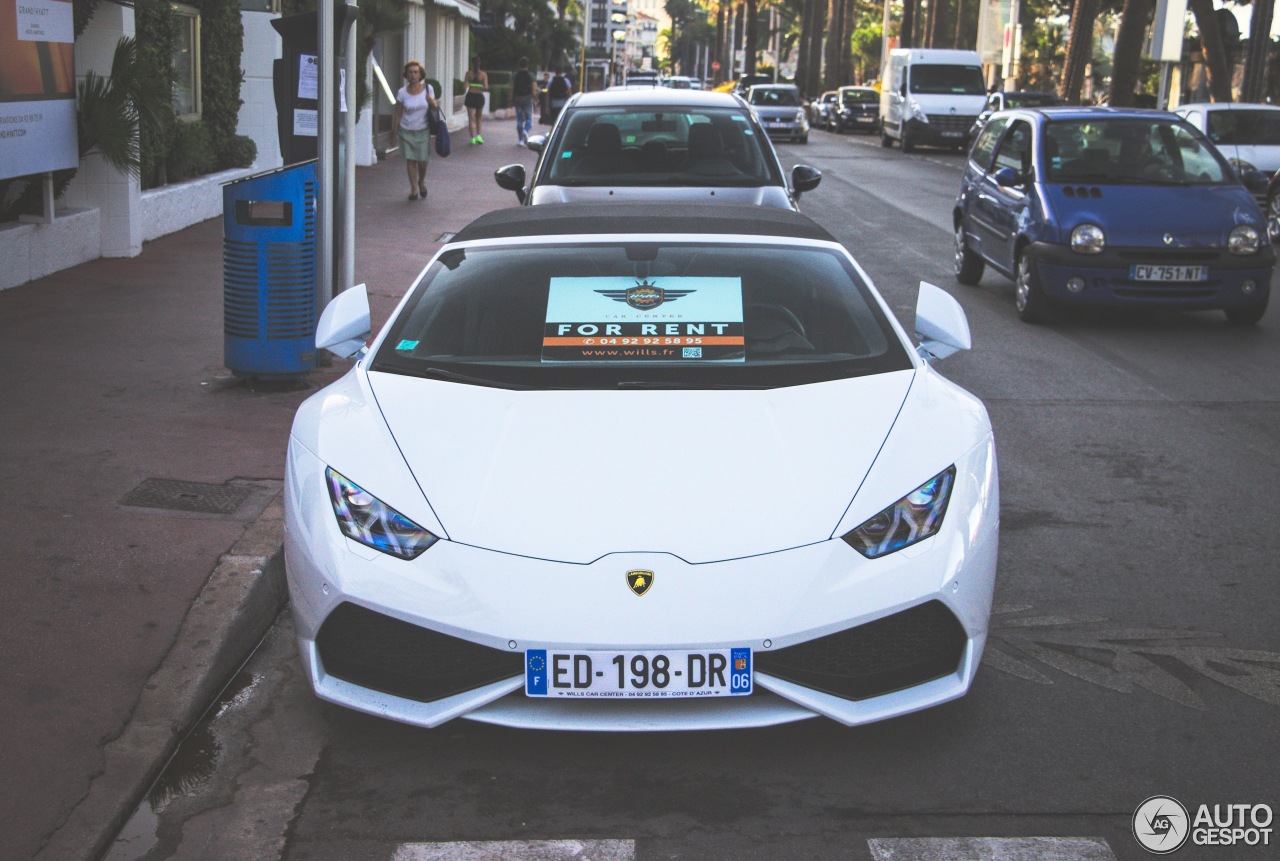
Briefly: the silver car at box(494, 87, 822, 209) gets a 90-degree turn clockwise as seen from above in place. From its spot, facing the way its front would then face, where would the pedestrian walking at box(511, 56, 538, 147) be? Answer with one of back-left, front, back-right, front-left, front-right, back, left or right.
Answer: right

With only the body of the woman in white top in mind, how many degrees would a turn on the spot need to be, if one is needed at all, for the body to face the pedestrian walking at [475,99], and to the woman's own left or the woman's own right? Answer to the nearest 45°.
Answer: approximately 180°

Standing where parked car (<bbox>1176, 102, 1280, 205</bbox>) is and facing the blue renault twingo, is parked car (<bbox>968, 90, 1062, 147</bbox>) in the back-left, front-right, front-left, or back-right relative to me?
back-right

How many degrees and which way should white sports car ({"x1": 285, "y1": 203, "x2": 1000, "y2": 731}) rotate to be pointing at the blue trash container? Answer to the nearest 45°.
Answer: approximately 135° to its right

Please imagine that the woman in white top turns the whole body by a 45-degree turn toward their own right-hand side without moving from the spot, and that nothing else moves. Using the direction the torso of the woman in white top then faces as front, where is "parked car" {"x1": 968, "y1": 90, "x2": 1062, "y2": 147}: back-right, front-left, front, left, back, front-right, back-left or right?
back

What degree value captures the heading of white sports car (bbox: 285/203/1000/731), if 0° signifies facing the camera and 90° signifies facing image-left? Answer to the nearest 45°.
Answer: approximately 0°

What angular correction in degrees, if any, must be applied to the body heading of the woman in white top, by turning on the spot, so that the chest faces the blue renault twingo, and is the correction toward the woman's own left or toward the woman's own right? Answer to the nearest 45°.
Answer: approximately 45° to the woman's own left
